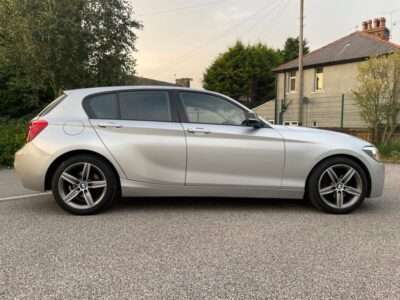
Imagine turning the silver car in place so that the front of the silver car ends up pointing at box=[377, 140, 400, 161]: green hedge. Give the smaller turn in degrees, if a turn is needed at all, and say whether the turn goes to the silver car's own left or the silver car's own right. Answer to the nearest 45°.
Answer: approximately 45° to the silver car's own left

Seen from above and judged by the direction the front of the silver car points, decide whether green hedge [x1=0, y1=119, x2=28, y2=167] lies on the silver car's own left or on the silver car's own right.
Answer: on the silver car's own left

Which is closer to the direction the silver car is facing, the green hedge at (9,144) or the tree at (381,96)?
the tree

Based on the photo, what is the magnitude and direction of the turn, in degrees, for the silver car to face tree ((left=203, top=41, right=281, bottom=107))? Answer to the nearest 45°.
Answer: approximately 90° to its left

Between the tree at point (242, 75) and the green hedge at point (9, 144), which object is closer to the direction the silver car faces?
the tree

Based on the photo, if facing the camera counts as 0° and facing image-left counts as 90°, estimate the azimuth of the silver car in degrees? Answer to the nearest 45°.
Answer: approximately 270°

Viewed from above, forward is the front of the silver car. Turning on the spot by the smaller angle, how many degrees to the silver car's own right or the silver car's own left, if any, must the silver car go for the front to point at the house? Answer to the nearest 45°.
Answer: approximately 90° to the silver car's own left

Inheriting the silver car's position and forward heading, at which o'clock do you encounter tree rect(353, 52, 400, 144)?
The tree is roughly at 10 o'clock from the silver car.
